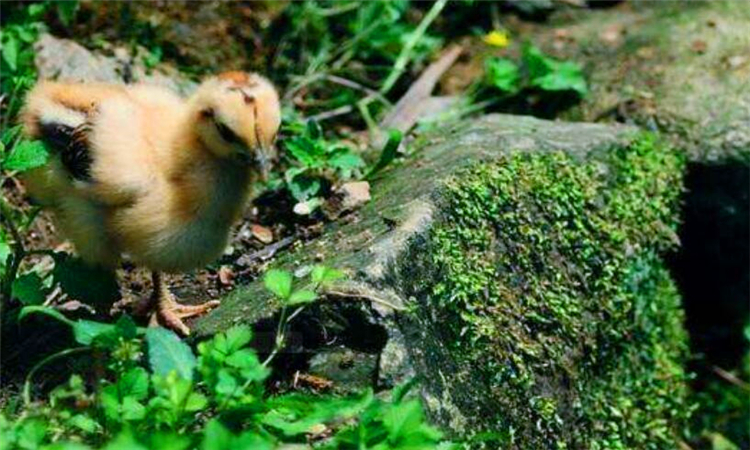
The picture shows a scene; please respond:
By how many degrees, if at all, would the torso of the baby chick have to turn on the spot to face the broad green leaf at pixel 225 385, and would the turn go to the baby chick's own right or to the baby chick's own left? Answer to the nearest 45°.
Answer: approximately 45° to the baby chick's own right

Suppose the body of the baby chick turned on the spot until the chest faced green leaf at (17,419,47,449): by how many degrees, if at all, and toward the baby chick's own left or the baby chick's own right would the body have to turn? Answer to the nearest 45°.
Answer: approximately 90° to the baby chick's own right

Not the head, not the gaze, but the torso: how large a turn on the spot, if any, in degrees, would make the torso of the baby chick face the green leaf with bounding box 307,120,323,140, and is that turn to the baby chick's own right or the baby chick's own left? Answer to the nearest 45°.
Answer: approximately 90° to the baby chick's own left

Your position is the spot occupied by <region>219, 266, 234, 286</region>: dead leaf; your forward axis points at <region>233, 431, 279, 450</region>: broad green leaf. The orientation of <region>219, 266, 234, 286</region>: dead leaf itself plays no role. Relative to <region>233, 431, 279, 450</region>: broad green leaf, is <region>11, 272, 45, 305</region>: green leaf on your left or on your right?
right

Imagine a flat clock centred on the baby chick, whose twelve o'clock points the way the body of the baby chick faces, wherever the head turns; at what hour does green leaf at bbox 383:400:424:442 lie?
The green leaf is roughly at 1 o'clock from the baby chick.

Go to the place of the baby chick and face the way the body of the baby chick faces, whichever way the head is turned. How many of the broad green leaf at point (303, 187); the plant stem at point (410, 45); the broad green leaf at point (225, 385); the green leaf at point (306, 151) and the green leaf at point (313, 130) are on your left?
4

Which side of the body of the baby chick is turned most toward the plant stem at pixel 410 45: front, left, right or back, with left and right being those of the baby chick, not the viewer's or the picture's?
left

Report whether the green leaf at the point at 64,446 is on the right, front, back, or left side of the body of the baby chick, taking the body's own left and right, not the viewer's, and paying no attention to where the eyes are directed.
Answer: right

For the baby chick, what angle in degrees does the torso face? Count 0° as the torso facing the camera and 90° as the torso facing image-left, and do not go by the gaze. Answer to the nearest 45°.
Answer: approximately 315°
